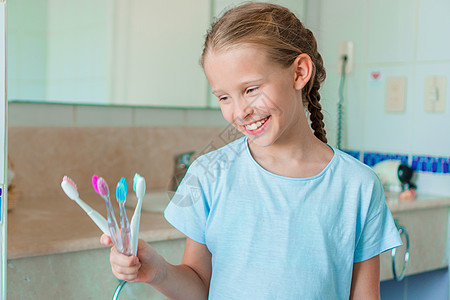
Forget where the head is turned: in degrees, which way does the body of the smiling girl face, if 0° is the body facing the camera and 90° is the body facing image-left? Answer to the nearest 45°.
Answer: approximately 0°

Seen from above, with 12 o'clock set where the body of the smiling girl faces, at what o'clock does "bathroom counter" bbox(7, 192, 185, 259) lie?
The bathroom counter is roughly at 4 o'clock from the smiling girl.

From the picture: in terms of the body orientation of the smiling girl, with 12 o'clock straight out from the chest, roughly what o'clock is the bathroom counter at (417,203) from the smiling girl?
The bathroom counter is roughly at 7 o'clock from the smiling girl.

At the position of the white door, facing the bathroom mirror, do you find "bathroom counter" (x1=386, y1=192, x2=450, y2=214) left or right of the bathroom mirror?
right

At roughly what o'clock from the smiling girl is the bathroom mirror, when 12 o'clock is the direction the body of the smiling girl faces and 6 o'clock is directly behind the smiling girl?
The bathroom mirror is roughly at 5 o'clock from the smiling girl.

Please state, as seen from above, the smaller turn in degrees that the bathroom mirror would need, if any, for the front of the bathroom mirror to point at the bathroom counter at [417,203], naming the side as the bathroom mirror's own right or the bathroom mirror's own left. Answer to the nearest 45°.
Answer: approximately 90° to the bathroom mirror's own left

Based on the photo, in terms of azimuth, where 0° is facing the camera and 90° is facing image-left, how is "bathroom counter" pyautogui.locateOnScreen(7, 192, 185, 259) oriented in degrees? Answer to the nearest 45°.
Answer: approximately 0°

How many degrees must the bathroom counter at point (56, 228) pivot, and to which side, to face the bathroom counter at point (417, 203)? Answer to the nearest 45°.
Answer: approximately 90° to its left

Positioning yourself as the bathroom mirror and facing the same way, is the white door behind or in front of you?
in front

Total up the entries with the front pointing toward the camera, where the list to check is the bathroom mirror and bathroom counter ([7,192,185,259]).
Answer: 2

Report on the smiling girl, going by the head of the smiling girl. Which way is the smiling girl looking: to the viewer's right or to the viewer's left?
to the viewer's left
